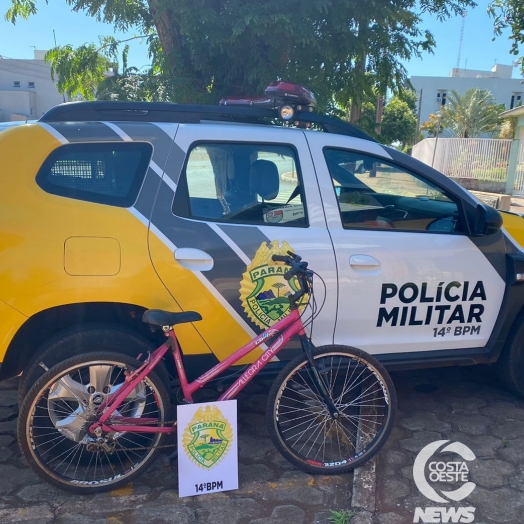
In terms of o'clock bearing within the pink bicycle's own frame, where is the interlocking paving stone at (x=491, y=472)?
The interlocking paving stone is roughly at 12 o'clock from the pink bicycle.

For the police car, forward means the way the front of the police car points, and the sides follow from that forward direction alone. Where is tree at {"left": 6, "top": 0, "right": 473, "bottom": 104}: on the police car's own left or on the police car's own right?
on the police car's own left

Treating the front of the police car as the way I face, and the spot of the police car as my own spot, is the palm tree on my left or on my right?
on my left

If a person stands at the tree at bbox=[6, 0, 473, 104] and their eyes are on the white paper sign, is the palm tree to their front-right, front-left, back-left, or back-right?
back-left

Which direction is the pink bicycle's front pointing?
to the viewer's right

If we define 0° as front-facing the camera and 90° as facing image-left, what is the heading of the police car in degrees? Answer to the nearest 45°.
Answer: approximately 270°

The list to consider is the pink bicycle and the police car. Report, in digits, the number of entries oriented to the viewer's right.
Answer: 2

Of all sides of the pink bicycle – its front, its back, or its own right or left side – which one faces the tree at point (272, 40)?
left

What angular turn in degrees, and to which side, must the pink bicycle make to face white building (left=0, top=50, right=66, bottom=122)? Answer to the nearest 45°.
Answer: approximately 90° to its left

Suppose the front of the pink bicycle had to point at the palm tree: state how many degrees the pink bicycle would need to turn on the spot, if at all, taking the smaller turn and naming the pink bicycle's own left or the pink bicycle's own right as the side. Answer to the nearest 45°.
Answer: approximately 45° to the pink bicycle's own left

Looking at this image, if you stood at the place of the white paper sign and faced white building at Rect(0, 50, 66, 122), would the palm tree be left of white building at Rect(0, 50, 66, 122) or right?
right
